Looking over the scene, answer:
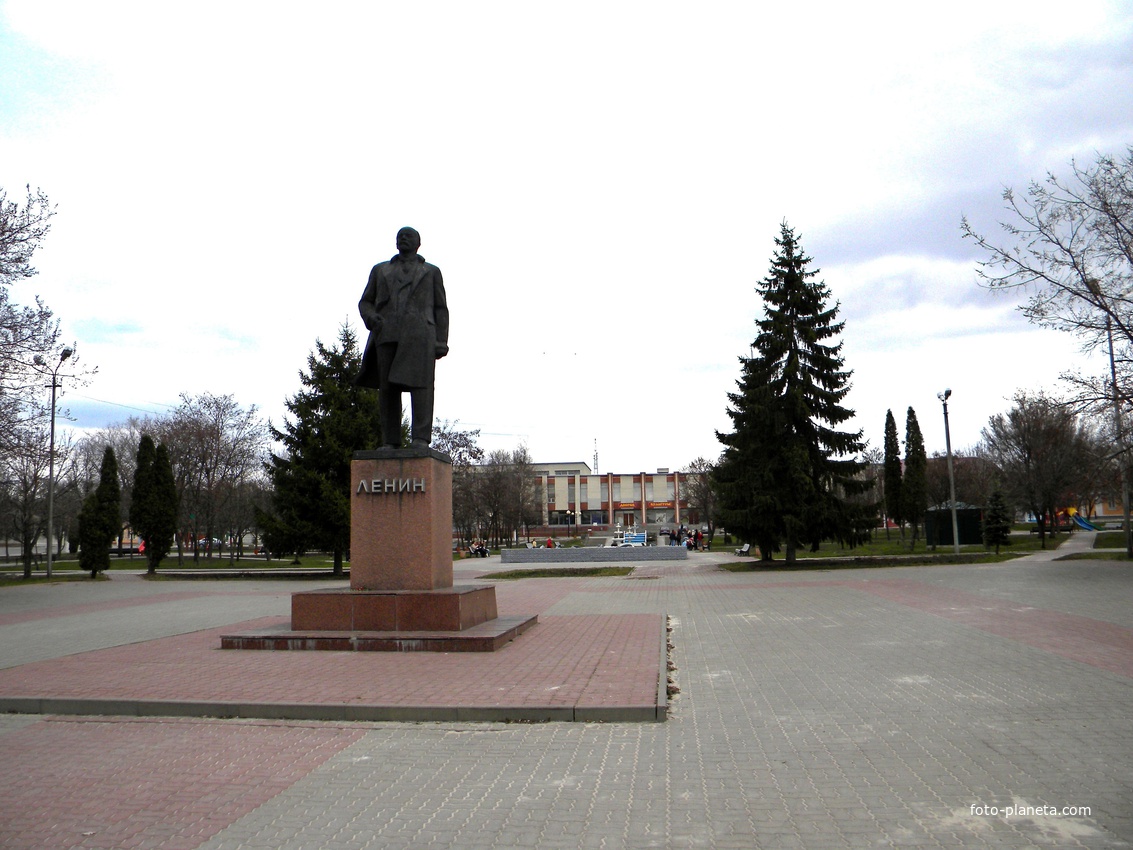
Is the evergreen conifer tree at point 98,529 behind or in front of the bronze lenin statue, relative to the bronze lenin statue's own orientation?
behind

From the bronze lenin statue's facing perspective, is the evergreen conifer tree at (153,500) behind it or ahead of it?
behind

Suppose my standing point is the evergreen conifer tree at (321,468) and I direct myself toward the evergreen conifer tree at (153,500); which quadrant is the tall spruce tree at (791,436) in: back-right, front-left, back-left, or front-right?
back-right

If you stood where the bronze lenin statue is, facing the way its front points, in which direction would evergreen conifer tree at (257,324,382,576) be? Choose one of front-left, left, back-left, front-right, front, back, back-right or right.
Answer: back

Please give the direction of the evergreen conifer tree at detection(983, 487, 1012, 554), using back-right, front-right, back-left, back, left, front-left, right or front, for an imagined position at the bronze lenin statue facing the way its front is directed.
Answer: back-left

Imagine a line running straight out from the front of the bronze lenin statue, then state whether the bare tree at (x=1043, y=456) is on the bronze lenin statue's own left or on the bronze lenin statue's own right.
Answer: on the bronze lenin statue's own left

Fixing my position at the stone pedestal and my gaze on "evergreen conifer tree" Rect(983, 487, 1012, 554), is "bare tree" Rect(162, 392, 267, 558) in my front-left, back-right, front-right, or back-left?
front-left

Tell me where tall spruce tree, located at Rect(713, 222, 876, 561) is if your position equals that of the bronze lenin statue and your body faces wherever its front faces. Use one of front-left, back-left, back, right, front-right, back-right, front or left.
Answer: back-left

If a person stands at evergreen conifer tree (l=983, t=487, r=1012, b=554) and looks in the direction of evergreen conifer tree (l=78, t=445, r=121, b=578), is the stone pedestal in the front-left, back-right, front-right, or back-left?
front-left

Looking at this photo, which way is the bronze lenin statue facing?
toward the camera

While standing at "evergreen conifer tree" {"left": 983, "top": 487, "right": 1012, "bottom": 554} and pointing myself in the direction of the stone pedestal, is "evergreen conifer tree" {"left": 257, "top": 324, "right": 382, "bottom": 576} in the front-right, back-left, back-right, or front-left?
front-right
